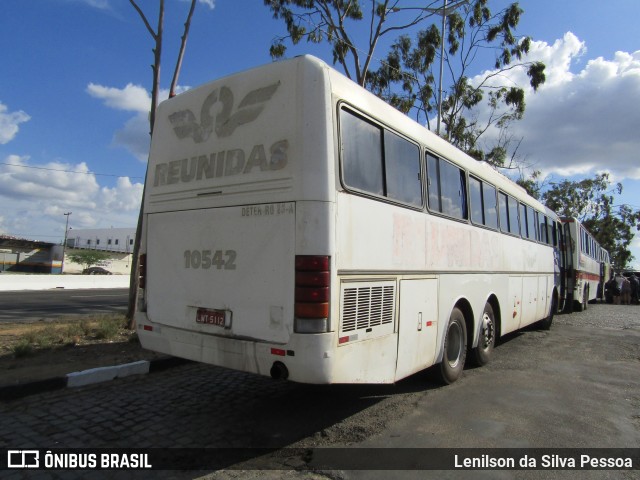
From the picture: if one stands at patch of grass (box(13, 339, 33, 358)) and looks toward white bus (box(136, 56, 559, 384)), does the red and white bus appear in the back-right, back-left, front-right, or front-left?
front-left

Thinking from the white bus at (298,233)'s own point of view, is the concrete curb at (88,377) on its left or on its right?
on its left

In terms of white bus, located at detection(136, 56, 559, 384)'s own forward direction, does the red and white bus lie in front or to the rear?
in front

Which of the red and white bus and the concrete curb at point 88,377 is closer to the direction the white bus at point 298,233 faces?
the red and white bus

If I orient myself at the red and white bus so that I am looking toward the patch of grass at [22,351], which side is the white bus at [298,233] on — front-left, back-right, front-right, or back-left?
front-left

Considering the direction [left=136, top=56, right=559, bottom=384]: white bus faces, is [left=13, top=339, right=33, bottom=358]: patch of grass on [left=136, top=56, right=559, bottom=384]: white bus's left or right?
on its left

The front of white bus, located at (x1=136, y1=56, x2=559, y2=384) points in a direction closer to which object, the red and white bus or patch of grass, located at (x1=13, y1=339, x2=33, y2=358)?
the red and white bus

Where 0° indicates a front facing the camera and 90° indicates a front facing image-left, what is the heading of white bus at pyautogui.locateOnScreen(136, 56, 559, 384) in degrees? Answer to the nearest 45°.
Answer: approximately 225°
